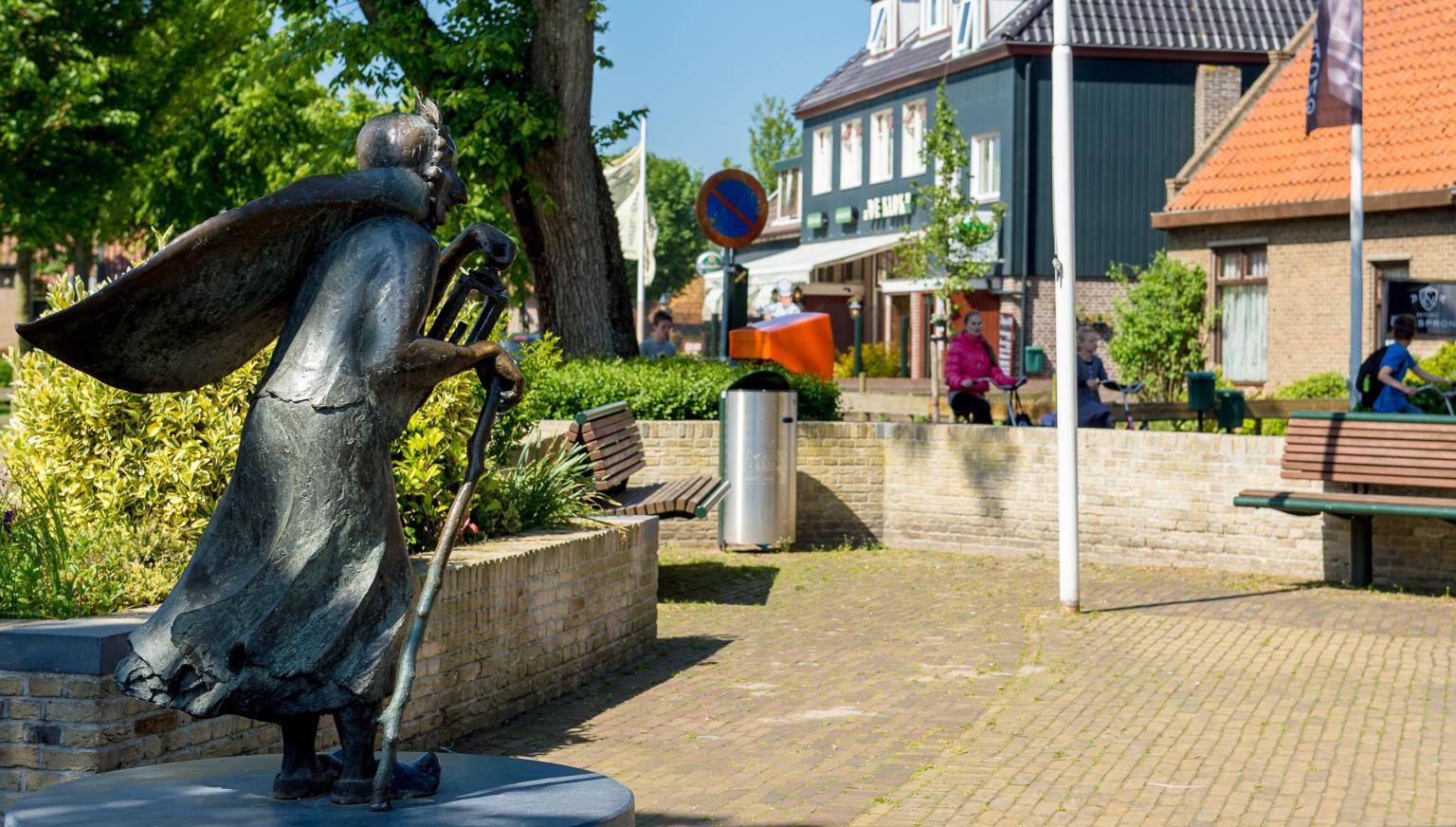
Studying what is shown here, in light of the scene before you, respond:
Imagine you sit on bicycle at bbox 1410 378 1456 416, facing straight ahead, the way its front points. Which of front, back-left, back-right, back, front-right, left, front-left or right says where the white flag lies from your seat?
back-left

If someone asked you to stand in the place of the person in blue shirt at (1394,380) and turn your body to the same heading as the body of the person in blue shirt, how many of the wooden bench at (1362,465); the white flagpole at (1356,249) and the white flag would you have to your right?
1

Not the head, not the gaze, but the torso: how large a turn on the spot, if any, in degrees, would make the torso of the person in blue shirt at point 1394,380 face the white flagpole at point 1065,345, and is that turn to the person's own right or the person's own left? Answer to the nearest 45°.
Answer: approximately 135° to the person's own right

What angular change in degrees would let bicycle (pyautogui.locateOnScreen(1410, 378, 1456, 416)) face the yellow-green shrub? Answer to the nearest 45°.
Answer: approximately 135° to its right

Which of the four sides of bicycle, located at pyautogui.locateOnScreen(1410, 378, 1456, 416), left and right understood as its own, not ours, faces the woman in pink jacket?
back

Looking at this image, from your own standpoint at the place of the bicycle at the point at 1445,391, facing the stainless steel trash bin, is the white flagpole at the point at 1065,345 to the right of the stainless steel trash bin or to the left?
left

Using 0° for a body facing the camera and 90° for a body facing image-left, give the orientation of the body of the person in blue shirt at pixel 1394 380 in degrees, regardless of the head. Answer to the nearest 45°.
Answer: approximately 270°

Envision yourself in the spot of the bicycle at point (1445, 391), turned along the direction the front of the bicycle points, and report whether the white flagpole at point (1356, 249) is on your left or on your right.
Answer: on your left

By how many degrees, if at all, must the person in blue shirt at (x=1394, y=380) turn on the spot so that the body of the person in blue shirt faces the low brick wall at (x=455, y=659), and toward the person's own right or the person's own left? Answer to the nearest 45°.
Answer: approximately 135° to the person's own right

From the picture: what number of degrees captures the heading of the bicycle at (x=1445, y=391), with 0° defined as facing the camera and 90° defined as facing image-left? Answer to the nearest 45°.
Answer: approximately 270°

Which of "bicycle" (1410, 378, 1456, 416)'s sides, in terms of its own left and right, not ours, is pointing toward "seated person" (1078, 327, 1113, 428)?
back
